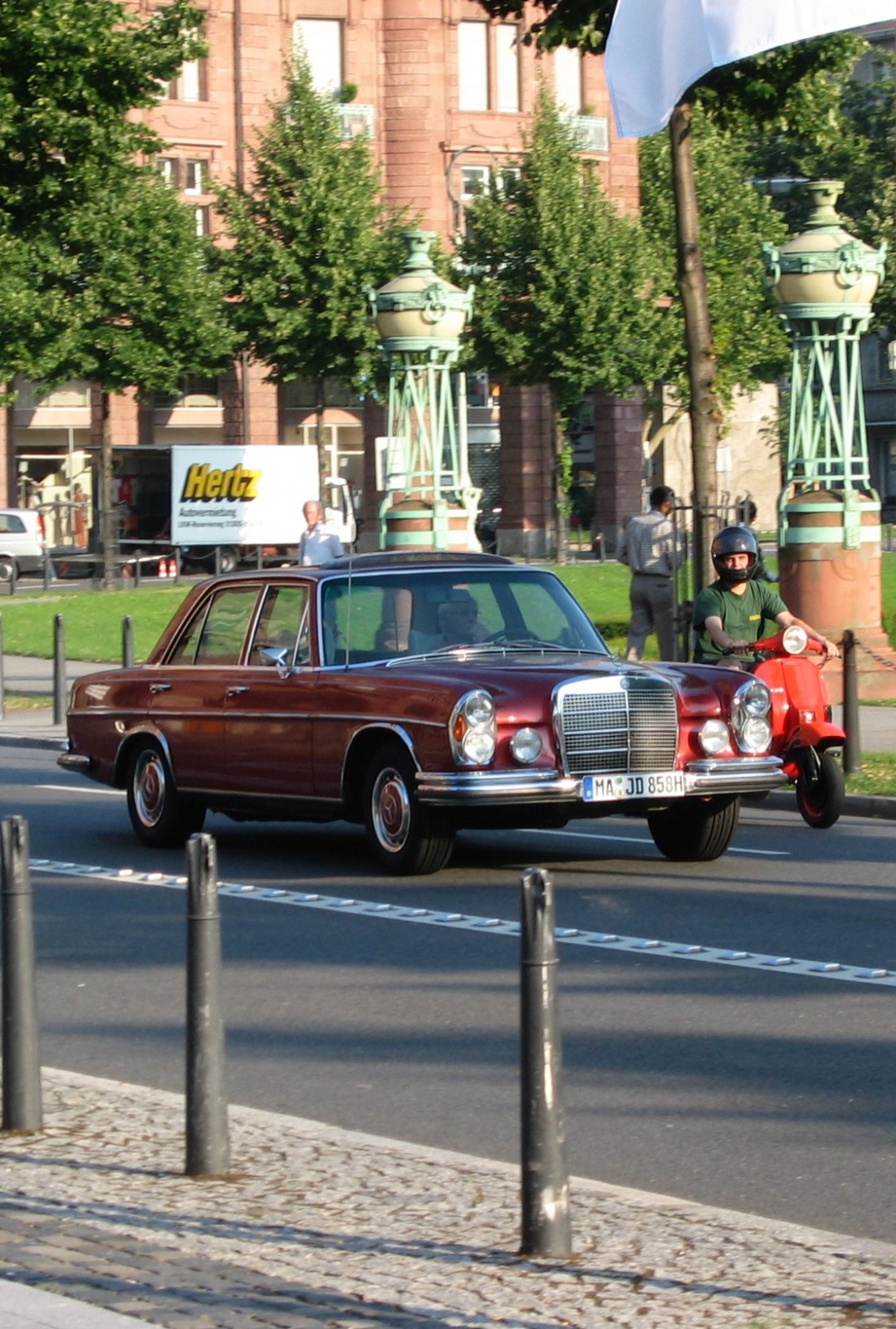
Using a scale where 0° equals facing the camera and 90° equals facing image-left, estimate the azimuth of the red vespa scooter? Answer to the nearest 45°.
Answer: approximately 315°

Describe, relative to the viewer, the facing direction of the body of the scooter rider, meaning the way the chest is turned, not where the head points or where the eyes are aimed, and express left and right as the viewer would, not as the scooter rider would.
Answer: facing the viewer and to the right of the viewer

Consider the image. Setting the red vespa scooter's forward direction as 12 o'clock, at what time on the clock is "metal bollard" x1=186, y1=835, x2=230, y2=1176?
The metal bollard is roughly at 2 o'clock from the red vespa scooter.

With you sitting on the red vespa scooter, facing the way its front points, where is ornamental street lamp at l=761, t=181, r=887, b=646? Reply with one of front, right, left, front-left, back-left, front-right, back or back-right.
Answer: back-left

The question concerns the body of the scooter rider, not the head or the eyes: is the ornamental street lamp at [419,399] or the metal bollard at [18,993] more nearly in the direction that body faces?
the metal bollard

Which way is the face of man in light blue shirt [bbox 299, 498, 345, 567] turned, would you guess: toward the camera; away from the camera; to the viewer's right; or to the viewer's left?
toward the camera

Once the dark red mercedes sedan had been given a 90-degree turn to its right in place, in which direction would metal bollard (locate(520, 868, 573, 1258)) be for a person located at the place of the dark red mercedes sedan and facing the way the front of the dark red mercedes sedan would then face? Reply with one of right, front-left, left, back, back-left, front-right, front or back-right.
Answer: front-left

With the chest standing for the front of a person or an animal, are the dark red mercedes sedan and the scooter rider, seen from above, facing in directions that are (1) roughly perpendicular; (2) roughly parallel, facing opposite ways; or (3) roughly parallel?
roughly parallel

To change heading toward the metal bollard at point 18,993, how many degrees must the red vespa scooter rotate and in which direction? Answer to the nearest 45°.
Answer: approximately 45° to its right

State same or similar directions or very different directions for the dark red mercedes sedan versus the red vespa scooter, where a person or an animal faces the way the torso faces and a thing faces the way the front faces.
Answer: same or similar directions

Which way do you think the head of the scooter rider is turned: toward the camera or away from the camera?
toward the camera

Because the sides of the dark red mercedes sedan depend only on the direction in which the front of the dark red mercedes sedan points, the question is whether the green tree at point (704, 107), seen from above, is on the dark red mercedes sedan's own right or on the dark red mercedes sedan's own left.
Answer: on the dark red mercedes sedan's own left

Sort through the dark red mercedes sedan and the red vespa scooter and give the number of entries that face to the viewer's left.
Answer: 0
